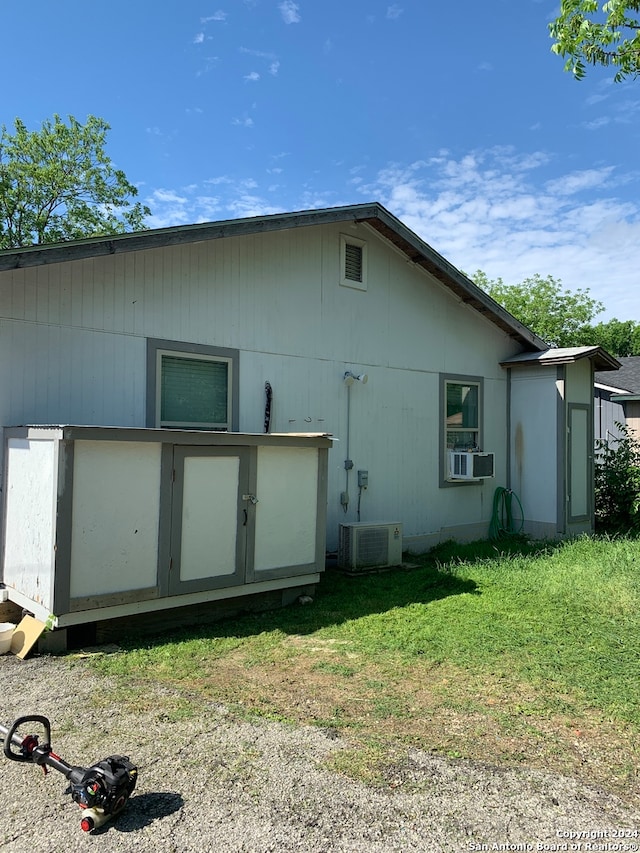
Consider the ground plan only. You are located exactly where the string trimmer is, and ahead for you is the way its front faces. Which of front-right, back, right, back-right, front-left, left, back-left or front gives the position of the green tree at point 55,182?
front-right

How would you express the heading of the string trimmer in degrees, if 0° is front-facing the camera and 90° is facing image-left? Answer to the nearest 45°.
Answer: approximately 135°

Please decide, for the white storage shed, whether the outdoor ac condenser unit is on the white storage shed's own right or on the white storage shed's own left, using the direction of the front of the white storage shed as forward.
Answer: on the white storage shed's own left

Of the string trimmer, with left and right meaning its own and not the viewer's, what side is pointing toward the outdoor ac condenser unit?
right

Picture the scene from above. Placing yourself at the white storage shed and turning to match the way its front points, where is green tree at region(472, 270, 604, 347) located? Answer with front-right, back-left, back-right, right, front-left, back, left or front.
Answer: left

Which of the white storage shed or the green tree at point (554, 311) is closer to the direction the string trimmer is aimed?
the white storage shed

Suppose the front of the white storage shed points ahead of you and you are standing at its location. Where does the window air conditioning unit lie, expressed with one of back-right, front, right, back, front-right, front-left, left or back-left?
left

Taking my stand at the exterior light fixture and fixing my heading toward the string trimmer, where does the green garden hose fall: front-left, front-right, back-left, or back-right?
back-left
